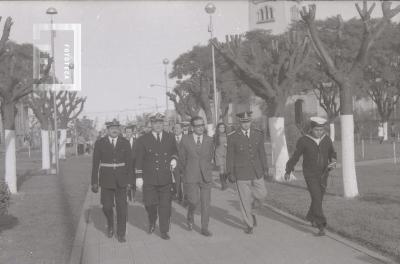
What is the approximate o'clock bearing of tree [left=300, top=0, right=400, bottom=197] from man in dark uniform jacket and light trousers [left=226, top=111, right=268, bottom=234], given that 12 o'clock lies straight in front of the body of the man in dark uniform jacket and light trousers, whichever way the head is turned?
The tree is roughly at 7 o'clock from the man in dark uniform jacket and light trousers.

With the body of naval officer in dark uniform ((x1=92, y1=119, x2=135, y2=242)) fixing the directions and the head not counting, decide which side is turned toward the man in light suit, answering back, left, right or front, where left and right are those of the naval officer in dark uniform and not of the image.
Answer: left

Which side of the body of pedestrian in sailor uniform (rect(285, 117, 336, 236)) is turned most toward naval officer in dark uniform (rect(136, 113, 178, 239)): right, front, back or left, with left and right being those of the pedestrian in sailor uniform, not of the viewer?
right

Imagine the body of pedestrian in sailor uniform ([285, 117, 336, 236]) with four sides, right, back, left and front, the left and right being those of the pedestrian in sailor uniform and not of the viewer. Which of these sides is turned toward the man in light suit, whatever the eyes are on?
right

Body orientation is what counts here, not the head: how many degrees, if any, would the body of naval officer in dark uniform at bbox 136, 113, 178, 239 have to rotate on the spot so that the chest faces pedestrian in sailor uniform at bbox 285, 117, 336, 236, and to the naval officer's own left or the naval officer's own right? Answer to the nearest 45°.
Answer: approximately 90° to the naval officer's own left

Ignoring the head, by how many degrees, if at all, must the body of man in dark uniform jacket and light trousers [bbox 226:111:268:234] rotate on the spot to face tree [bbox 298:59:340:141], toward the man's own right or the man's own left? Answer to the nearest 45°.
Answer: approximately 180°

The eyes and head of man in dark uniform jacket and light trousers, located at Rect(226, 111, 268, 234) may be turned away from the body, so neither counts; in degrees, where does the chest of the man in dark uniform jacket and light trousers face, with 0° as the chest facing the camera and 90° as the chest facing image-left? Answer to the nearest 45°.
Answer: approximately 0°

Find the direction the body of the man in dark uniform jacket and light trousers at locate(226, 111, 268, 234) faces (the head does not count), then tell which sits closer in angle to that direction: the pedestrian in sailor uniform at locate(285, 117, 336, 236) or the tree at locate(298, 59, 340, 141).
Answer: the pedestrian in sailor uniform

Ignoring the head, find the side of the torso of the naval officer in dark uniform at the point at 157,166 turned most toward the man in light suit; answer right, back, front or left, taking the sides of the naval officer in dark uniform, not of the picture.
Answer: left
